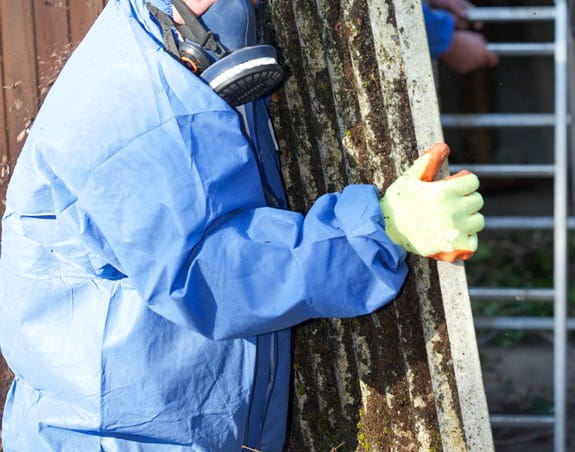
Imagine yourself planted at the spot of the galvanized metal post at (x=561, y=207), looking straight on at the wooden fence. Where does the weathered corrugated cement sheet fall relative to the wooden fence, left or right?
left

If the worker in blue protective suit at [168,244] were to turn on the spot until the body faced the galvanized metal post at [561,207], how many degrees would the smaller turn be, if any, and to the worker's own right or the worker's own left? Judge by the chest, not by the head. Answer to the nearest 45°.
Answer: approximately 45° to the worker's own left

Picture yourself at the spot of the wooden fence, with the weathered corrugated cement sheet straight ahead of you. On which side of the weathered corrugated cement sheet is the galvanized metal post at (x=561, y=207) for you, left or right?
left

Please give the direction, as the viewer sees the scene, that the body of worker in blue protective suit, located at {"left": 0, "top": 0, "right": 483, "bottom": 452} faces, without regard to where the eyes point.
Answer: to the viewer's right

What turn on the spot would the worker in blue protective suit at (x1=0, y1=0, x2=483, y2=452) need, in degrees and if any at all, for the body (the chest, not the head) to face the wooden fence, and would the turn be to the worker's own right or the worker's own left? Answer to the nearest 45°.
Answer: approximately 90° to the worker's own left

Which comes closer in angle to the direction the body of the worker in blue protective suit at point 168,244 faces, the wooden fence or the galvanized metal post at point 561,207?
the galvanized metal post
